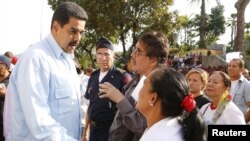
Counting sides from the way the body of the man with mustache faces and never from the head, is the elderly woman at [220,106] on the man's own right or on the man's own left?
on the man's own left

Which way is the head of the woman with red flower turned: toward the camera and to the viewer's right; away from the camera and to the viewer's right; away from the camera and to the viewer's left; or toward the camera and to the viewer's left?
away from the camera and to the viewer's left

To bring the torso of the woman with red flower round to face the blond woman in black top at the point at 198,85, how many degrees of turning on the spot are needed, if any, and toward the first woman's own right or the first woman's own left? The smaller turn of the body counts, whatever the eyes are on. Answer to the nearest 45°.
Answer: approximately 45° to the first woman's own right

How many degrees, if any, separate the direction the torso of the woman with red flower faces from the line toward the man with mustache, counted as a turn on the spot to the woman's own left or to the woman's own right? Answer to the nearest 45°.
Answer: approximately 45° to the woman's own left

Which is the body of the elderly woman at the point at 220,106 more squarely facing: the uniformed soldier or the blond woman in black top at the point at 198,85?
the uniformed soldier

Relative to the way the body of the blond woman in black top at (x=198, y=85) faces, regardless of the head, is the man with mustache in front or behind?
in front

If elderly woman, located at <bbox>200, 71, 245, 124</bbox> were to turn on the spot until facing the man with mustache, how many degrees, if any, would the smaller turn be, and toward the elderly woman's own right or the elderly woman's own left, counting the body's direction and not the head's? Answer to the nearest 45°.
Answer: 0° — they already face them

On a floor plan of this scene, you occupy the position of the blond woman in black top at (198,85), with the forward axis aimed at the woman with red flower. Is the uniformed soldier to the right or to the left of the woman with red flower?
right

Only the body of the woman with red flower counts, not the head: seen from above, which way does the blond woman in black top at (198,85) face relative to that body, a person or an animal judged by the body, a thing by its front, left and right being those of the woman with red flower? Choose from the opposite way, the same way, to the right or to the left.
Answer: to the left

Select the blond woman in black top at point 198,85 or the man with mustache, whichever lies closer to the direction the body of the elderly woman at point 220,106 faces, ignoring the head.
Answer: the man with mustache

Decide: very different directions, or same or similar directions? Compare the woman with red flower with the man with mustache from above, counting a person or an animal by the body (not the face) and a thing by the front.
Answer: very different directions
